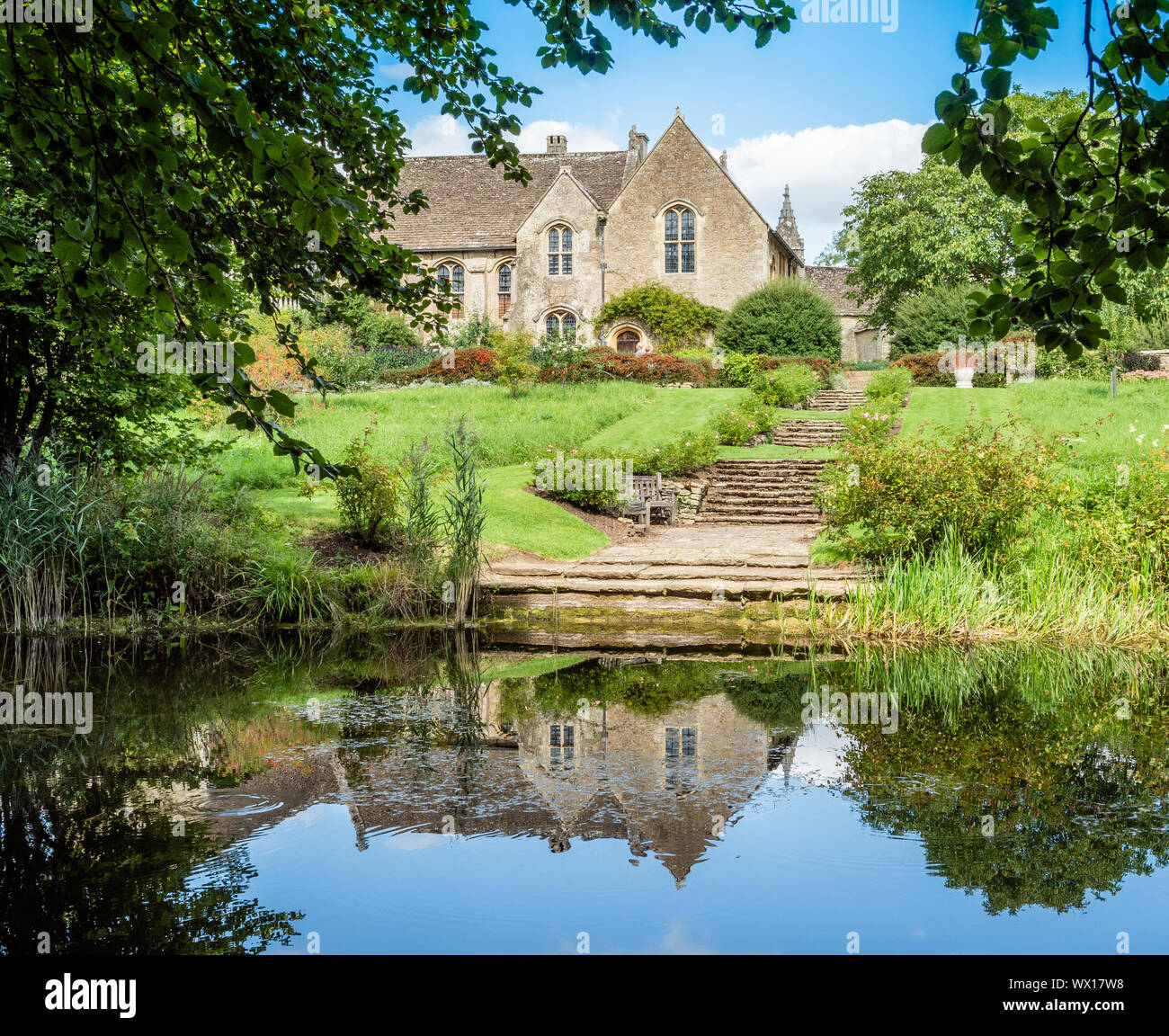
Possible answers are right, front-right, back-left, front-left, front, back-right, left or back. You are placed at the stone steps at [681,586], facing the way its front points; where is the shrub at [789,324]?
back

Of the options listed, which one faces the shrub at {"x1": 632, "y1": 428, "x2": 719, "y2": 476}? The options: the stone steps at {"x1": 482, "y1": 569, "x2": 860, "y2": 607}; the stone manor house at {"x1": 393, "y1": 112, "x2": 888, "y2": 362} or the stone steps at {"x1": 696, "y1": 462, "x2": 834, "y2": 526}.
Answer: the stone manor house

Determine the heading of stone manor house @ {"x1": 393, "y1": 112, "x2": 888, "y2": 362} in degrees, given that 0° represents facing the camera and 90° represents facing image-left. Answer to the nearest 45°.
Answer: approximately 0°

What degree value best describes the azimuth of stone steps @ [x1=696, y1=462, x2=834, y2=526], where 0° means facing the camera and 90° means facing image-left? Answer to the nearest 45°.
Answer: approximately 0°

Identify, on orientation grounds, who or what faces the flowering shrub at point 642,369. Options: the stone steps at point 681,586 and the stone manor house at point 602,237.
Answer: the stone manor house

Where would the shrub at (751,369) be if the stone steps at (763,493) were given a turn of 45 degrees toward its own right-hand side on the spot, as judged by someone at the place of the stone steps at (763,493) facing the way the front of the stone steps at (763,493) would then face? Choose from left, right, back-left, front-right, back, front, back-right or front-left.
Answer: back-right

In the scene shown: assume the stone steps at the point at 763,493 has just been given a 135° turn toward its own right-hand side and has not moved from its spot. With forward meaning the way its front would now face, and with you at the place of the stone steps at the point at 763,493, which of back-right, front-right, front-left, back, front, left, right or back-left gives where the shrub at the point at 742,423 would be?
front-right

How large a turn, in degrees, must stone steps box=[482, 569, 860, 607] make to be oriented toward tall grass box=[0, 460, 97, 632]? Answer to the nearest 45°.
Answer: approximately 90° to its right

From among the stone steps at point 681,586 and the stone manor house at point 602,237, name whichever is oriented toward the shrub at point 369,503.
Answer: the stone manor house

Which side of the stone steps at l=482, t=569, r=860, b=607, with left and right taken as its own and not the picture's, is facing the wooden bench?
back
